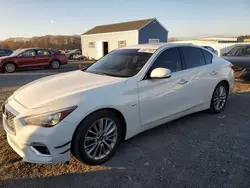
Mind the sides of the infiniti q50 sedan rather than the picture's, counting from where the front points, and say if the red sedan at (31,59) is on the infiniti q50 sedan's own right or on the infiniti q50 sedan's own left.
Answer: on the infiniti q50 sedan's own right

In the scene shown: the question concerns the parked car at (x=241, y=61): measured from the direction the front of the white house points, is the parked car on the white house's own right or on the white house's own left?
on the white house's own left

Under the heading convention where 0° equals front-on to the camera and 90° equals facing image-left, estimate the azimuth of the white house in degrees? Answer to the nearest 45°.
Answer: approximately 45°

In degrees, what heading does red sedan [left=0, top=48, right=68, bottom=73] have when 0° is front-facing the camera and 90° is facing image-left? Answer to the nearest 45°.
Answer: approximately 90°

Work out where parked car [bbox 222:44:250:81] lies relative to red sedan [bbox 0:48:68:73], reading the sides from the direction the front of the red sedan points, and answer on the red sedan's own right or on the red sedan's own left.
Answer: on the red sedan's own left

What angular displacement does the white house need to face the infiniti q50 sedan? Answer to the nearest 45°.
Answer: approximately 45° to its left

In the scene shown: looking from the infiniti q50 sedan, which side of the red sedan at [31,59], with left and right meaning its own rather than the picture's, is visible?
left

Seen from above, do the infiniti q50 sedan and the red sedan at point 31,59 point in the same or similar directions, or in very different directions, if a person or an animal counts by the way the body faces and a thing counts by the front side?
same or similar directions

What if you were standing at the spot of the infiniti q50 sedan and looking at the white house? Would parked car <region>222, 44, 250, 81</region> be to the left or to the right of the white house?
right

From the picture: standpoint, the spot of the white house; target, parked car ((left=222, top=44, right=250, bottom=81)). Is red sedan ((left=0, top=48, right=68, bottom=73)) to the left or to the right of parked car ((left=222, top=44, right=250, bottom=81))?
right

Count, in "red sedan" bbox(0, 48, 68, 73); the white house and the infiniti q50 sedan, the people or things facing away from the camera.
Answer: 0

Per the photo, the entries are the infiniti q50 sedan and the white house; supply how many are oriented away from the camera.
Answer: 0

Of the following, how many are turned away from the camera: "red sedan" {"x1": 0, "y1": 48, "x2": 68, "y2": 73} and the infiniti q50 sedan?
0

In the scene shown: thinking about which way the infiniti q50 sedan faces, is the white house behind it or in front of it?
behind
